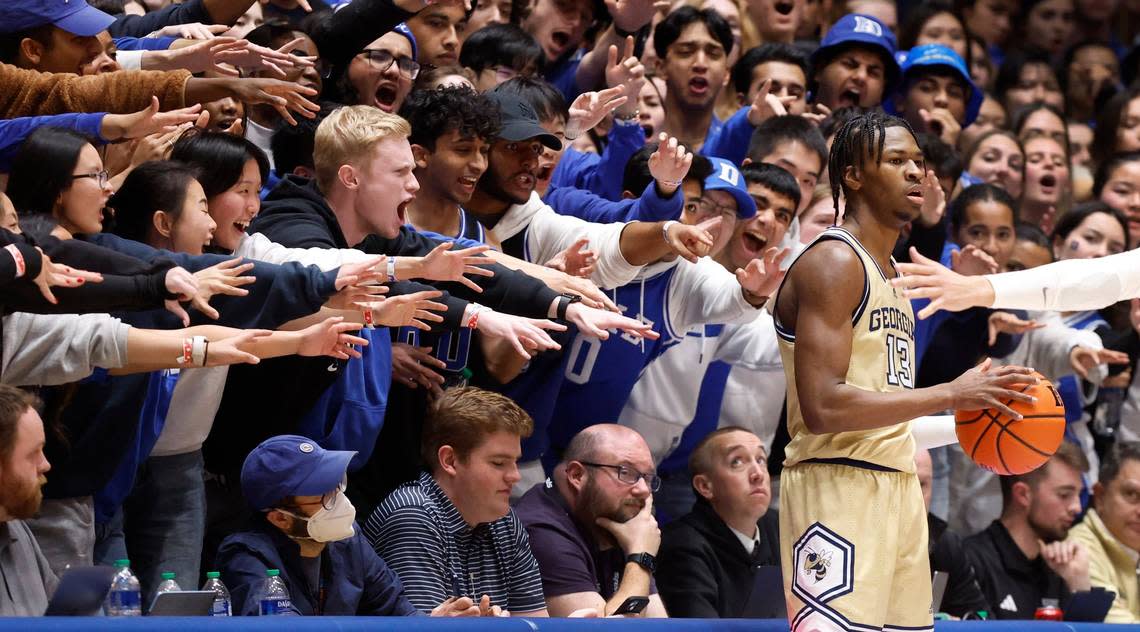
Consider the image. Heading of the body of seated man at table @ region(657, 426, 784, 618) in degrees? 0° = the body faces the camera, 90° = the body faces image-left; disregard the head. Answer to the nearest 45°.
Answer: approximately 315°

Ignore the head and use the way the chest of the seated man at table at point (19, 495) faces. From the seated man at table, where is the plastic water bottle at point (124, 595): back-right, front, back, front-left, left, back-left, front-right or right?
front

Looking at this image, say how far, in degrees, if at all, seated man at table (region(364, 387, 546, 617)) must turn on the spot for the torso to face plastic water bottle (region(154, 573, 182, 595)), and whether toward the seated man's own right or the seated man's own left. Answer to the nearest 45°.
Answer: approximately 90° to the seated man's own right

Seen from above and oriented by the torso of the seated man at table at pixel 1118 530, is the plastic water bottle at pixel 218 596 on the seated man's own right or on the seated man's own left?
on the seated man's own right

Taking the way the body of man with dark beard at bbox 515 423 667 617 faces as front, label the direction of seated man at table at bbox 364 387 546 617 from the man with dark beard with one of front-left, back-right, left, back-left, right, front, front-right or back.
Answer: right

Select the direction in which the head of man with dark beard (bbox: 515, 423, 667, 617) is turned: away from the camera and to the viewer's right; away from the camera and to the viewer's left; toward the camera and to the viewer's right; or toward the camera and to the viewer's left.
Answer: toward the camera and to the viewer's right

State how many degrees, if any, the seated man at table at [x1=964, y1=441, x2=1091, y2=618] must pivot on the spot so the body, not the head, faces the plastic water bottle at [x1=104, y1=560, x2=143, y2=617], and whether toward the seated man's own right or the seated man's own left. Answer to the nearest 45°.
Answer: approximately 90° to the seated man's own right

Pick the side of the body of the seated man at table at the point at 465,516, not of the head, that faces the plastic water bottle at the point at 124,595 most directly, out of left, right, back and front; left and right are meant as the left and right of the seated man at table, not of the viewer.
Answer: right

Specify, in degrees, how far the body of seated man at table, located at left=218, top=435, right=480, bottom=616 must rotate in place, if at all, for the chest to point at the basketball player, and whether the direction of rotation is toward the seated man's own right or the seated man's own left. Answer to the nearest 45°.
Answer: approximately 45° to the seated man's own left

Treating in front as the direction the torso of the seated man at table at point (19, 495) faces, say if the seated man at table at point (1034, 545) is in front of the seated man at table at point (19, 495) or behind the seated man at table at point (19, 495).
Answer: in front

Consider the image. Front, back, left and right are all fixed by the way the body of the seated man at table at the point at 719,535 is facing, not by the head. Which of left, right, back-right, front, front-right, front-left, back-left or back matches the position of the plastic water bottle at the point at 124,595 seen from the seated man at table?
right

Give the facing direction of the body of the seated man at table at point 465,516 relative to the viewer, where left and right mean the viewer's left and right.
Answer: facing the viewer and to the right of the viewer
